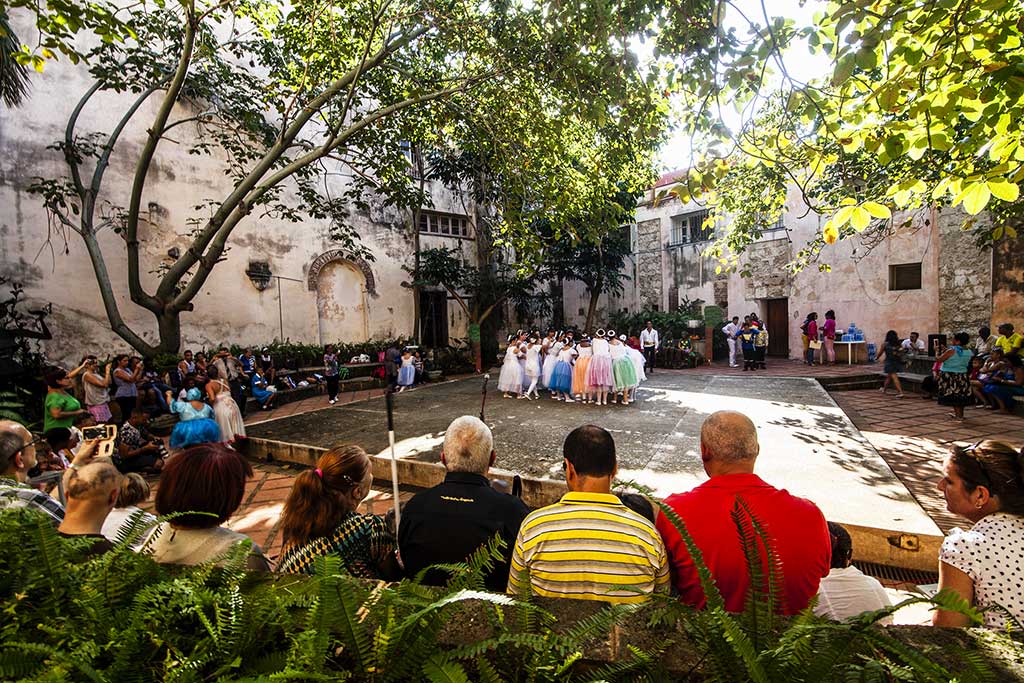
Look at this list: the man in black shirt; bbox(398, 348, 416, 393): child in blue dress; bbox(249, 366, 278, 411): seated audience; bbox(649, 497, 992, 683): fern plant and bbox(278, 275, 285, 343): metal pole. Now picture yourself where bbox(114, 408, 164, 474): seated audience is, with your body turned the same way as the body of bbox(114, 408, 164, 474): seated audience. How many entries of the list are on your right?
2

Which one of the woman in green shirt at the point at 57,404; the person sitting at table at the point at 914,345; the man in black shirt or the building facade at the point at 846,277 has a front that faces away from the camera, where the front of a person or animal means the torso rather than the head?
the man in black shirt

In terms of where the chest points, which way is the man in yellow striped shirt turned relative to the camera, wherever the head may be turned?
away from the camera

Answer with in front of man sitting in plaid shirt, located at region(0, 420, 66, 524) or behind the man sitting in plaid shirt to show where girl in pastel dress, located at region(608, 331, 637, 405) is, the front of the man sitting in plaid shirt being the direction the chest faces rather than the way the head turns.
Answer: in front

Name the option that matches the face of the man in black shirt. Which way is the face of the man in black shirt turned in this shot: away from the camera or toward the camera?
away from the camera

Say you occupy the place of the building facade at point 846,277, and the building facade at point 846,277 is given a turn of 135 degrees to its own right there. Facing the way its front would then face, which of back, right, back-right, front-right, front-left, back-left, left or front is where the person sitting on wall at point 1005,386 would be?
back

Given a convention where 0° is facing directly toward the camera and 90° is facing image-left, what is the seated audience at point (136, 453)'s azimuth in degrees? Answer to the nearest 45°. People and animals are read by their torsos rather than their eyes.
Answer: approximately 270°

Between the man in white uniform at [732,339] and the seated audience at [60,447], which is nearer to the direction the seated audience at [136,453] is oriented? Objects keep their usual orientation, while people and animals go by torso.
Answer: the man in white uniform

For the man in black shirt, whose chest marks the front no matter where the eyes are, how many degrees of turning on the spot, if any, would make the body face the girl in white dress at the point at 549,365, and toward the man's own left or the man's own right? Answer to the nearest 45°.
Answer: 0° — they already face them

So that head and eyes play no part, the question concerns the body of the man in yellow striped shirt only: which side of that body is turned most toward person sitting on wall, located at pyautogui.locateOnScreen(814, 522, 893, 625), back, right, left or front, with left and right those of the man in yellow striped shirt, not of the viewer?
right

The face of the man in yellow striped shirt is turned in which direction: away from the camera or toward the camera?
away from the camera

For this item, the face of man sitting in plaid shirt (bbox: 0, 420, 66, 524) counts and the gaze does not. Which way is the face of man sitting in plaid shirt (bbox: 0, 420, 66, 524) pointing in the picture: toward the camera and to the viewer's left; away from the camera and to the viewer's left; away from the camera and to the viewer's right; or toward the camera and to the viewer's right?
away from the camera and to the viewer's right

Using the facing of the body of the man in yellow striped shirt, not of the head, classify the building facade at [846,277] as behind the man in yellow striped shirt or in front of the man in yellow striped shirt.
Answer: in front

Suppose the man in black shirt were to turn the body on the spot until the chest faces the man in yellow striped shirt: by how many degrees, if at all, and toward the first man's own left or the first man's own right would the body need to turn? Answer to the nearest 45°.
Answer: approximately 135° to the first man's own right

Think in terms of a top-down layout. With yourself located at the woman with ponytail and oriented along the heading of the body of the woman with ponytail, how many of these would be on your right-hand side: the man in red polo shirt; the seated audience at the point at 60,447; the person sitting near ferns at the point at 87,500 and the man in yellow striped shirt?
2

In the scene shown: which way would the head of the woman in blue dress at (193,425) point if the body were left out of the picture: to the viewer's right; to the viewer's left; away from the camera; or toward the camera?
away from the camera
